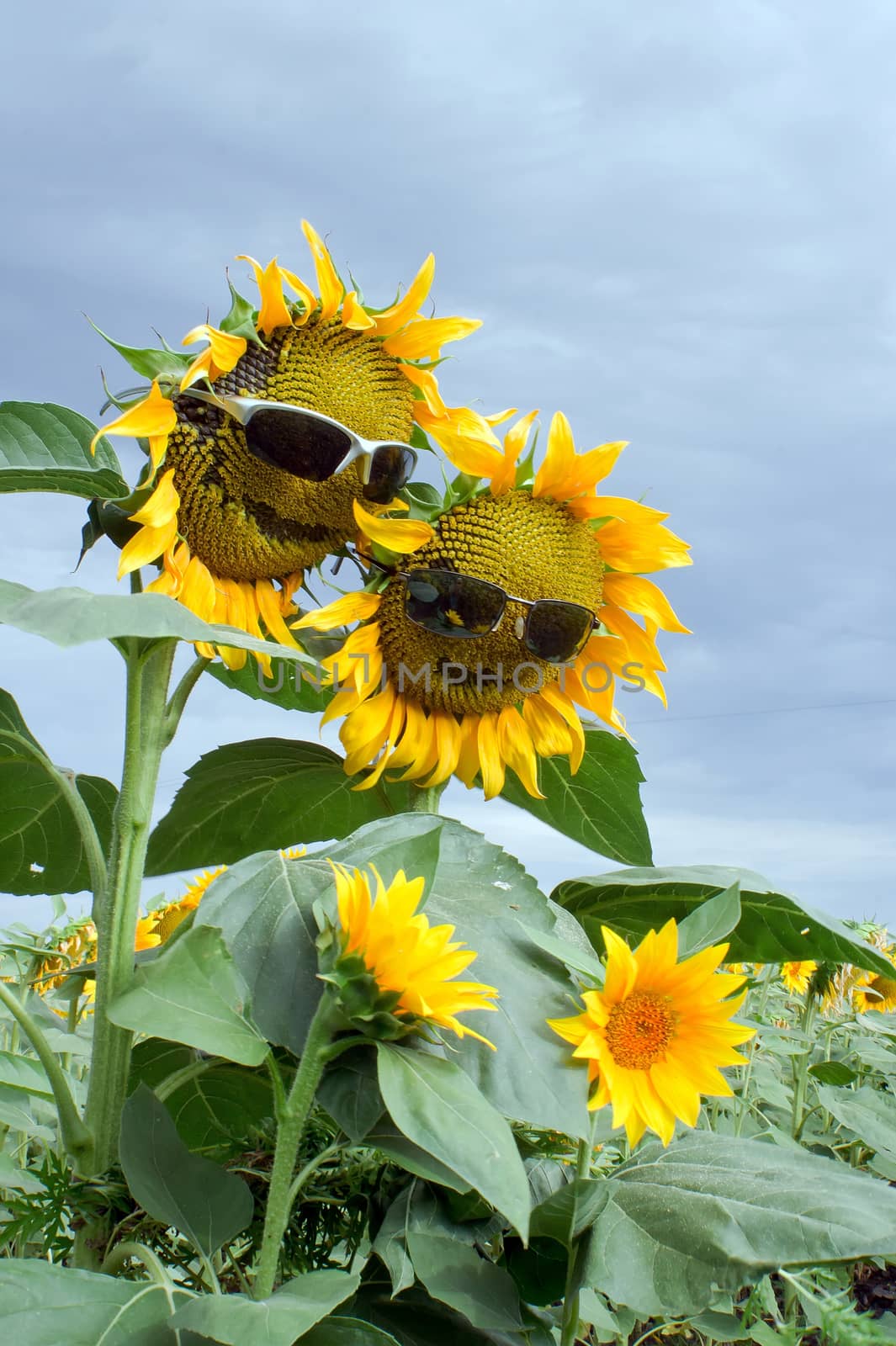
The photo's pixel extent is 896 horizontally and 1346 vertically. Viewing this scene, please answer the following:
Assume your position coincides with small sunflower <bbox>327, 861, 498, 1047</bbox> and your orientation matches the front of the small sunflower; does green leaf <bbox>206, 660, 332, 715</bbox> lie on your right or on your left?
on your left

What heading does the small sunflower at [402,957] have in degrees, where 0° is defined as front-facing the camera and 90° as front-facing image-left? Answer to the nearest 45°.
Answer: approximately 270°

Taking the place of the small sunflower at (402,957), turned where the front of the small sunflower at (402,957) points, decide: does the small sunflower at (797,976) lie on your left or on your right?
on your left
